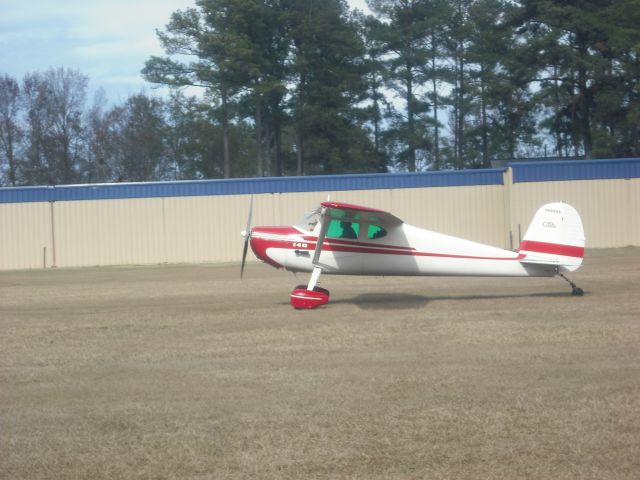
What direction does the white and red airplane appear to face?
to the viewer's left

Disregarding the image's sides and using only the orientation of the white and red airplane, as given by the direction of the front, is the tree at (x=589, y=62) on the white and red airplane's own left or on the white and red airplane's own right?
on the white and red airplane's own right

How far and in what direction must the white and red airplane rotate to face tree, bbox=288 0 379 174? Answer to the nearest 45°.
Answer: approximately 90° to its right

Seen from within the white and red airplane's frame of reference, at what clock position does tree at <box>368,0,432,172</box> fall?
The tree is roughly at 3 o'clock from the white and red airplane.

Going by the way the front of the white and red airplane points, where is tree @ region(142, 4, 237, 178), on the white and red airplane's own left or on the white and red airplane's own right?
on the white and red airplane's own right
